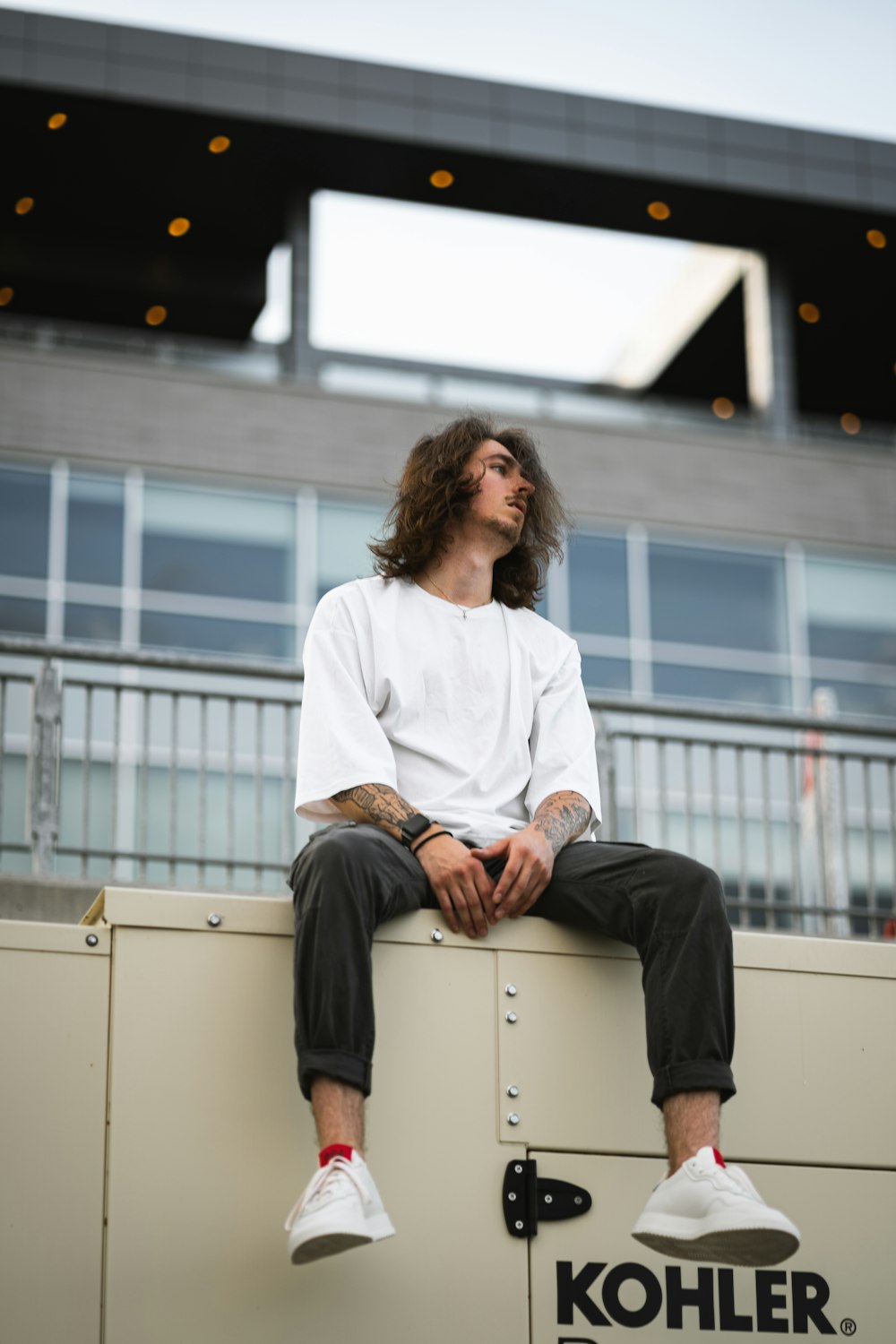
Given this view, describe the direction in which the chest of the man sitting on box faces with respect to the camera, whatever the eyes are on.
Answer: toward the camera

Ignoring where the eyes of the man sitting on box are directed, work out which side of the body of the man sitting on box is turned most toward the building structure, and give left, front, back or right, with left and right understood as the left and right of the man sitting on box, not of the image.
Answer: back

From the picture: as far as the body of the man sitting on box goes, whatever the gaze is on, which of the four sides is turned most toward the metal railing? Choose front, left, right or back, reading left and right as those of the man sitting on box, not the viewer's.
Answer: back

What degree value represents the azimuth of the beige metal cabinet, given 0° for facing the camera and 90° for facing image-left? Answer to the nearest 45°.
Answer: approximately 0°

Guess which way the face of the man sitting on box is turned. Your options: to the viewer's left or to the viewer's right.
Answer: to the viewer's right

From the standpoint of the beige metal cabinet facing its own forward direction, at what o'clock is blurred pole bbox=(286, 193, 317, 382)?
The blurred pole is roughly at 6 o'clock from the beige metal cabinet.

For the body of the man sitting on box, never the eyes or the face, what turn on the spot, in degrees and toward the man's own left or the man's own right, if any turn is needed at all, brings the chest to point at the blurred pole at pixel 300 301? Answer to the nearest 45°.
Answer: approximately 180°

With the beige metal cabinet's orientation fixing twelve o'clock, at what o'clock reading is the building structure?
The building structure is roughly at 6 o'clock from the beige metal cabinet.

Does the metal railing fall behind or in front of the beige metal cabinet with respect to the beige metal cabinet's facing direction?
behind
